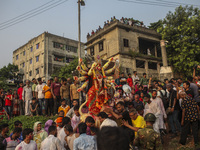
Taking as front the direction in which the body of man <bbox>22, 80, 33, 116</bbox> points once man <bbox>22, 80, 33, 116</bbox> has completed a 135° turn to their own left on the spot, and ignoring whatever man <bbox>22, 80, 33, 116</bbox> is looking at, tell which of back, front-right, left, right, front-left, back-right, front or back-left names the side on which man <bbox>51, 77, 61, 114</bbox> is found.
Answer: right

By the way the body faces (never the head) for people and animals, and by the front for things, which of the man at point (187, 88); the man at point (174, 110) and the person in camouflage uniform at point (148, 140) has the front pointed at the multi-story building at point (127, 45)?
the person in camouflage uniform

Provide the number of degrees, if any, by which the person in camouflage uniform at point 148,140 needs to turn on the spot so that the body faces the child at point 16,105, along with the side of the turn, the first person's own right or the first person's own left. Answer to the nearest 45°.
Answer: approximately 45° to the first person's own left

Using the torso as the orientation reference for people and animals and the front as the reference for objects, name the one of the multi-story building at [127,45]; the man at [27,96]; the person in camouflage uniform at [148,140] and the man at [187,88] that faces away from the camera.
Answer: the person in camouflage uniform

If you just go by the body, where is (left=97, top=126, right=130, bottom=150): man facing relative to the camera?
away from the camera

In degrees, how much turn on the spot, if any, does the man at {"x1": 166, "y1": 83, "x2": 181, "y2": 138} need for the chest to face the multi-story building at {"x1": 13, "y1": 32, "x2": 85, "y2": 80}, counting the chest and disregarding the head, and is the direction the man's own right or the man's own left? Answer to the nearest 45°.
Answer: approximately 90° to the man's own right

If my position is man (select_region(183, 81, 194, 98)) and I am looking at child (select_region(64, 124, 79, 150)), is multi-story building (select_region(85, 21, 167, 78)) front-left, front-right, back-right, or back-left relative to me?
back-right

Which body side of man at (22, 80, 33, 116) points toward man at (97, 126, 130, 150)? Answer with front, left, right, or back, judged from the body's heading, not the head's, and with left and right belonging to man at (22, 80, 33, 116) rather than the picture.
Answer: front

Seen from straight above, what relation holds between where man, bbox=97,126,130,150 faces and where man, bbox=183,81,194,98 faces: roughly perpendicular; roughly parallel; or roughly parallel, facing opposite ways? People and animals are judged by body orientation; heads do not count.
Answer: roughly perpendicular

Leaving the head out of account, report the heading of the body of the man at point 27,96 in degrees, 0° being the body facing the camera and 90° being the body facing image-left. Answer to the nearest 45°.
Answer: approximately 0°

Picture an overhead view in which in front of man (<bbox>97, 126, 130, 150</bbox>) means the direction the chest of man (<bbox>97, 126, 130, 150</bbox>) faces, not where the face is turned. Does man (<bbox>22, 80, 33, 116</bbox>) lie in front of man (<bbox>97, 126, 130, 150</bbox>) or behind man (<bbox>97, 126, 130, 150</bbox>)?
in front

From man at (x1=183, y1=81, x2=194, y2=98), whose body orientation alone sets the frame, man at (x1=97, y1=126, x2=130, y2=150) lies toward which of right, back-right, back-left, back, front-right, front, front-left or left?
front-left

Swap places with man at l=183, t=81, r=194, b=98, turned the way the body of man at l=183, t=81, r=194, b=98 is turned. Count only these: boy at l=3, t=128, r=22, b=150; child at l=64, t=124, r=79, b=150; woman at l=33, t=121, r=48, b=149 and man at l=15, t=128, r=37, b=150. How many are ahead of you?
4

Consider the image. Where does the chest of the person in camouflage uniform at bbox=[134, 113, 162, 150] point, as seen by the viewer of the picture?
away from the camera

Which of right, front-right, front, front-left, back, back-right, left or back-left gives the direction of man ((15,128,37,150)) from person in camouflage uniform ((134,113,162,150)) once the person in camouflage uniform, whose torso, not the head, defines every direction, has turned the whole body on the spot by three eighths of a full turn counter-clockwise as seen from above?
front-right

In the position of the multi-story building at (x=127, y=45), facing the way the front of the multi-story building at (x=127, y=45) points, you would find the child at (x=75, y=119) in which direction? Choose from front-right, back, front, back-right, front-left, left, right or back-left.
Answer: front-right

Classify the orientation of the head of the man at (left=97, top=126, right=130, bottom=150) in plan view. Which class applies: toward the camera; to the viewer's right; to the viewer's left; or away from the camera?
away from the camera

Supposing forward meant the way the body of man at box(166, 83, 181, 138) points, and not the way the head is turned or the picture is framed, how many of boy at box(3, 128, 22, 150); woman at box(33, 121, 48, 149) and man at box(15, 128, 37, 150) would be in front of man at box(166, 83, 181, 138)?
3
